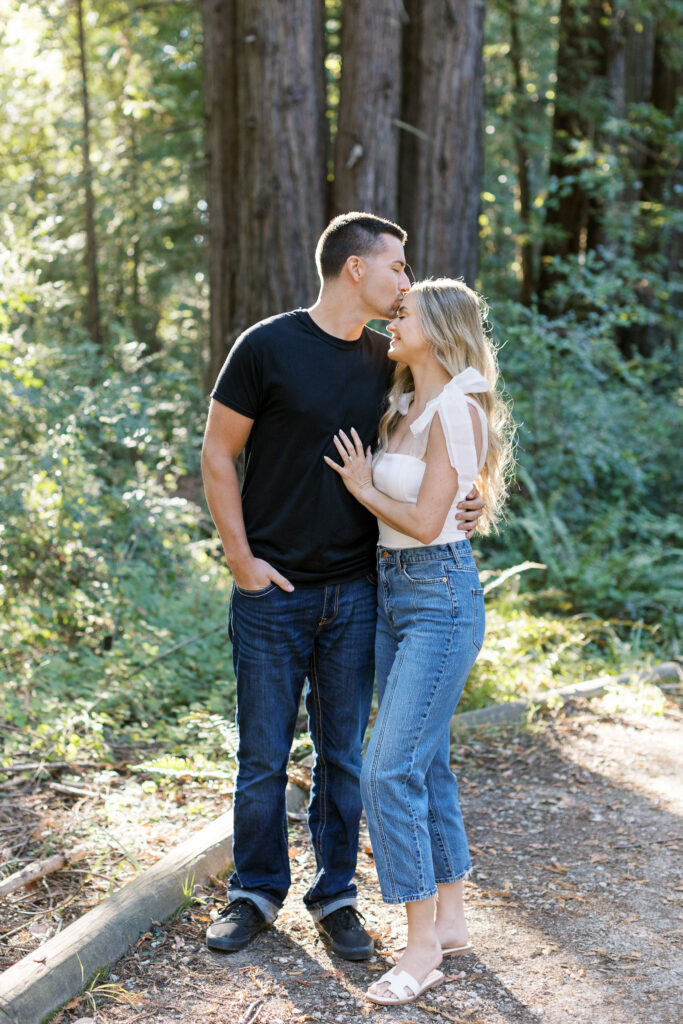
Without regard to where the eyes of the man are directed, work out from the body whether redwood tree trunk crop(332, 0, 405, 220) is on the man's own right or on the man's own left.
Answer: on the man's own left

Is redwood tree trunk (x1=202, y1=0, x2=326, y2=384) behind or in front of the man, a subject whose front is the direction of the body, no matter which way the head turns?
behind

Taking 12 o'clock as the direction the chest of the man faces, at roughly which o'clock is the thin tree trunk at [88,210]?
The thin tree trunk is roughly at 7 o'clock from the man.

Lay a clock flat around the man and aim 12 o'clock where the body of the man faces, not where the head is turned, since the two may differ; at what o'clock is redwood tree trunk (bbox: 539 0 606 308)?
The redwood tree trunk is roughly at 8 o'clock from the man.

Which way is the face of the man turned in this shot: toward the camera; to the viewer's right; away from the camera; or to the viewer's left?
to the viewer's right

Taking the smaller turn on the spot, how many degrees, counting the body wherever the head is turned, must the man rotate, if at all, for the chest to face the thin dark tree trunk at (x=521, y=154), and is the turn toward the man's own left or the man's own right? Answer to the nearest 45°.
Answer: approximately 135° to the man's own left

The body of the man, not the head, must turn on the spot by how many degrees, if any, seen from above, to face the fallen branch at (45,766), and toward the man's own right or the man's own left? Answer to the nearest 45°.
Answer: approximately 180°

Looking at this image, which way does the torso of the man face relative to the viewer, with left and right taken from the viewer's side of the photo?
facing the viewer and to the right of the viewer
